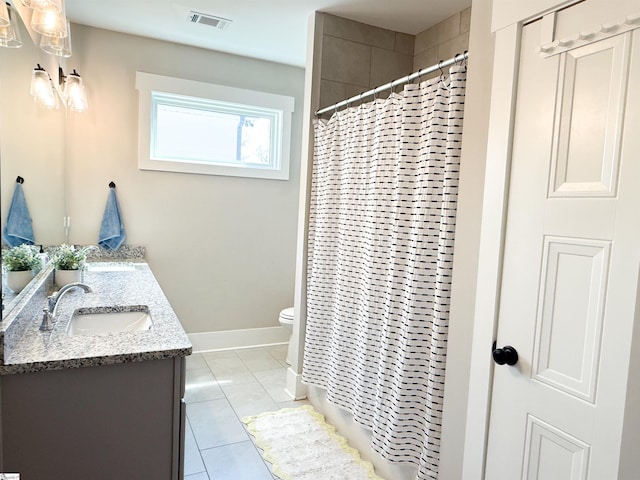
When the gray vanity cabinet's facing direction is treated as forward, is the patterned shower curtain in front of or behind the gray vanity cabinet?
in front

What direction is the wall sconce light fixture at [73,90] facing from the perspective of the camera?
to the viewer's right

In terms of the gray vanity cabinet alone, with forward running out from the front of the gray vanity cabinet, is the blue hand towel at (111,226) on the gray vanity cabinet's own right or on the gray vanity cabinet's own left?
on the gray vanity cabinet's own left

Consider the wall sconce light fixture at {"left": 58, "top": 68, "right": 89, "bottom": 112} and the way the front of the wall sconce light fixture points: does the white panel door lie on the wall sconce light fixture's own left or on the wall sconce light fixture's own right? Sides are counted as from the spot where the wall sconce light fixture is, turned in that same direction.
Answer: on the wall sconce light fixture's own right

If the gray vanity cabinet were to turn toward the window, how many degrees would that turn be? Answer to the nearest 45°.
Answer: approximately 90° to its left

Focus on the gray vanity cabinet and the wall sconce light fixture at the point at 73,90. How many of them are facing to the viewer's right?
2

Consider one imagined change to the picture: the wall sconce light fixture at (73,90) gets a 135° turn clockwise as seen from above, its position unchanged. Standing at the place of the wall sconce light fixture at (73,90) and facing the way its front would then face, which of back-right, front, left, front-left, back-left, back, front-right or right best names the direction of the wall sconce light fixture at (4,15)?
front-left

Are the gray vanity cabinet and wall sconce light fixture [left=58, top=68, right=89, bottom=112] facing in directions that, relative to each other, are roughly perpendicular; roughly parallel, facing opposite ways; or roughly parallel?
roughly parallel

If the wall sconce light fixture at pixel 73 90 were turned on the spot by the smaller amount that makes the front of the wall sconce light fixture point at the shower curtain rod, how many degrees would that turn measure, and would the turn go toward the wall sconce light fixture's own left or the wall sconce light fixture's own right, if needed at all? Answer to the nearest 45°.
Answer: approximately 45° to the wall sconce light fixture's own right

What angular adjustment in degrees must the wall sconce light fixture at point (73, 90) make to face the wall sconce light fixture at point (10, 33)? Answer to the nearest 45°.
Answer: approximately 90° to its right

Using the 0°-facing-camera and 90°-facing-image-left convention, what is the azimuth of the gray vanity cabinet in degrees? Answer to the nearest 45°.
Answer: approximately 270°
